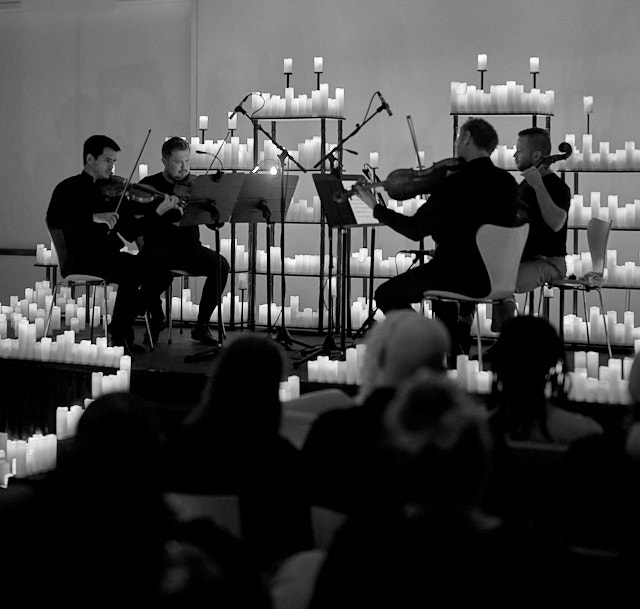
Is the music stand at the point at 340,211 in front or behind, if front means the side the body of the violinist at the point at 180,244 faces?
in front

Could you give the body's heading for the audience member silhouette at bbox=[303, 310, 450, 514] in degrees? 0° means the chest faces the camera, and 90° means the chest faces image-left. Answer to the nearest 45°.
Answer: approximately 180°

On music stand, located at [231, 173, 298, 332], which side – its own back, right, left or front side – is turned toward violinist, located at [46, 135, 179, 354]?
front

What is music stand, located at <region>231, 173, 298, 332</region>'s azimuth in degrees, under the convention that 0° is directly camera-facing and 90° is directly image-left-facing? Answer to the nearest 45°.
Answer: approximately 135°

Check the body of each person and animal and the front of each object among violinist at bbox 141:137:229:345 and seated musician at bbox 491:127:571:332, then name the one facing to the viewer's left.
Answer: the seated musician

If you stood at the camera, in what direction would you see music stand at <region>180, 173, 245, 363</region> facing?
facing away from the viewer and to the left of the viewer

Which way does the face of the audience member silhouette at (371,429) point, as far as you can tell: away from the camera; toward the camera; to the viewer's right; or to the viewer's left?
away from the camera

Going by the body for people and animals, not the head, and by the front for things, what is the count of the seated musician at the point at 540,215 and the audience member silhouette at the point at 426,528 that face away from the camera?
1

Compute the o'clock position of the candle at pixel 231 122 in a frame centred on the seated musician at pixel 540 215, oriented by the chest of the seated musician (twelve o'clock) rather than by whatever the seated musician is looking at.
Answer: The candle is roughly at 1 o'clock from the seated musician.

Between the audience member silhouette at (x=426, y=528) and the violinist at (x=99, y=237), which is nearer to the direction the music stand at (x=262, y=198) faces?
the violinist

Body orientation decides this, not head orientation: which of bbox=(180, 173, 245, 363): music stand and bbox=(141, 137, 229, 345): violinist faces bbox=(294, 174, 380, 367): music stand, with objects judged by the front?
the violinist

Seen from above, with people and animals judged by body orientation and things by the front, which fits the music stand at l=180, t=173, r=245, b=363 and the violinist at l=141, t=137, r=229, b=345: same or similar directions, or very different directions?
very different directions

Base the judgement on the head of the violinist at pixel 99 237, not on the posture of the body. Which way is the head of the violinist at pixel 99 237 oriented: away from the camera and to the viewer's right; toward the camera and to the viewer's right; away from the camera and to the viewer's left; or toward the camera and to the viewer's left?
toward the camera and to the viewer's right
